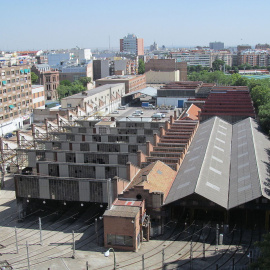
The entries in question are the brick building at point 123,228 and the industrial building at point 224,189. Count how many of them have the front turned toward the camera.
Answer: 2

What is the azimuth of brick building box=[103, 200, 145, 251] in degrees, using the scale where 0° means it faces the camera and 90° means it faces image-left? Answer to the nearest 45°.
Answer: approximately 0°

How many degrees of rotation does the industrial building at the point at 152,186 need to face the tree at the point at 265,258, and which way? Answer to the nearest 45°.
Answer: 0° — it already faces it

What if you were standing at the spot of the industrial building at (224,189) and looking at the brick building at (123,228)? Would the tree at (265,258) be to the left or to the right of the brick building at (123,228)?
left

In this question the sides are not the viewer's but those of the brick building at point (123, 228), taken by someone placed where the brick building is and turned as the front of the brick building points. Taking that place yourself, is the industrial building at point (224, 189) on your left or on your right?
on your left

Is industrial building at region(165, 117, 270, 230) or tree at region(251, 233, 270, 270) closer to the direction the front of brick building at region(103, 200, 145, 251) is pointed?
the tree

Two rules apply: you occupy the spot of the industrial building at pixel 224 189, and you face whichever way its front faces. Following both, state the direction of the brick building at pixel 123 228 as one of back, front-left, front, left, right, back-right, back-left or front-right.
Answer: front-right

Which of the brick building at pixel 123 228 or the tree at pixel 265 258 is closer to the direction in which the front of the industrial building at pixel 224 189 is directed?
the tree
